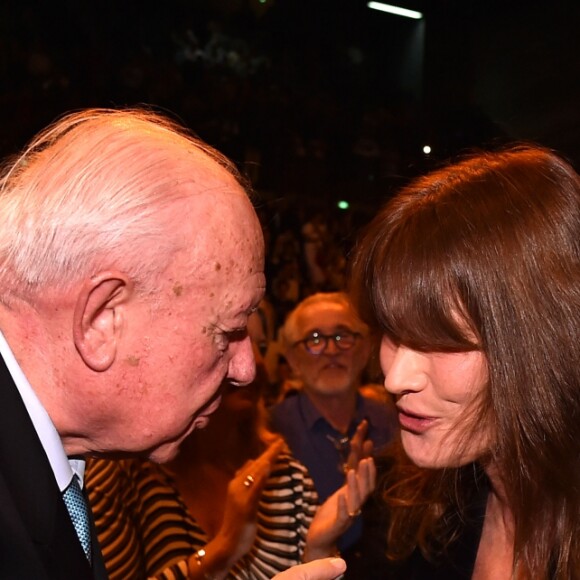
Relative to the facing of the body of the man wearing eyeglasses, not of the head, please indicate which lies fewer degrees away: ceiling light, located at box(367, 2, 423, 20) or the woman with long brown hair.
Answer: the woman with long brown hair

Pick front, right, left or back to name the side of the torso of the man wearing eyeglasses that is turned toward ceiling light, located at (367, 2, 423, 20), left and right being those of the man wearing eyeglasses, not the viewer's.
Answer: back

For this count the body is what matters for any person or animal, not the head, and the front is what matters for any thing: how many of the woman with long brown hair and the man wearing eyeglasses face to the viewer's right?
0

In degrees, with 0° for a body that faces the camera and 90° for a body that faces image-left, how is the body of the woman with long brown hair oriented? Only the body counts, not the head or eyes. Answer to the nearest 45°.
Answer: approximately 45°

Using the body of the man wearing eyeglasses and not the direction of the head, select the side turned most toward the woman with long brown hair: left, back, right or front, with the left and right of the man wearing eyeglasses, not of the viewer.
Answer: front

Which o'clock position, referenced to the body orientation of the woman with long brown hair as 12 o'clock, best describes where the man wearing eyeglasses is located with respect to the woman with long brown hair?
The man wearing eyeglasses is roughly at 4 o'clock from the woman with long brown hair.

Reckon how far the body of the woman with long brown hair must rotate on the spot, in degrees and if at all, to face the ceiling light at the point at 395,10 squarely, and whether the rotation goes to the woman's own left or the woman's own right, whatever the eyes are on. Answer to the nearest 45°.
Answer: approximately 135° to the woman's own right
